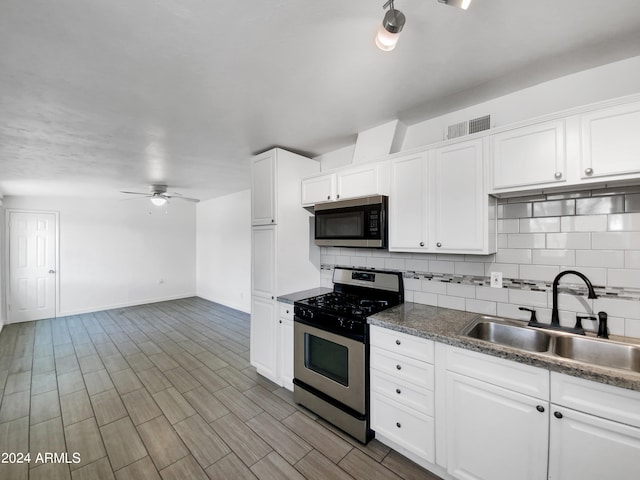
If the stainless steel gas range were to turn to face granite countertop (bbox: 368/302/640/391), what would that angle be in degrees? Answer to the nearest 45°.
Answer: approximately 90° to its left

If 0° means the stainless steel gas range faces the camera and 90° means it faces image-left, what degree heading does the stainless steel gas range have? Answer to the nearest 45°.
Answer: approximately 45°

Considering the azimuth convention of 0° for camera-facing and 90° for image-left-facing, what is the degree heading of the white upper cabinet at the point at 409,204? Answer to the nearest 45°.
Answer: approximately 45°

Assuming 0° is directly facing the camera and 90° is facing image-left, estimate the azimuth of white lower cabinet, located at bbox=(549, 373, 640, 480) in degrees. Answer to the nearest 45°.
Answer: approximately 45°

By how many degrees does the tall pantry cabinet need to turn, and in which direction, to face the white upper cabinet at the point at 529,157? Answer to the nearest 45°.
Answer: approximately 90° to its left
